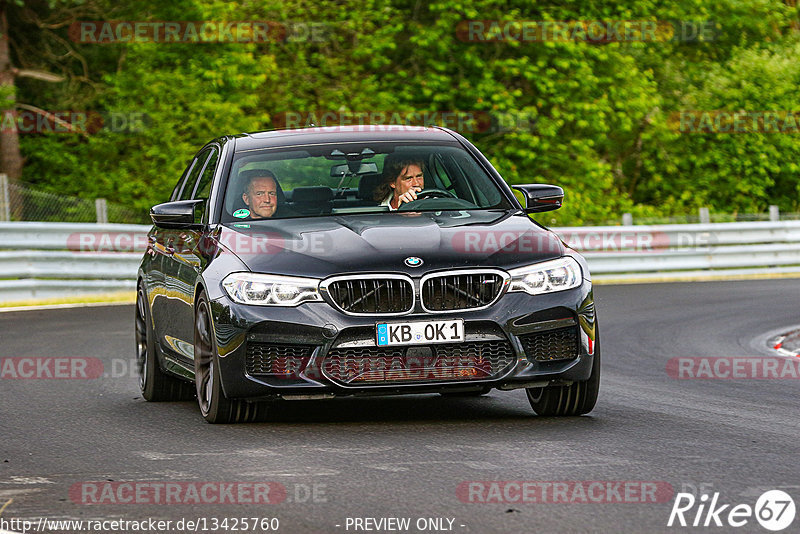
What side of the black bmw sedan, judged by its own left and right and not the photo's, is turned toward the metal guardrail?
back

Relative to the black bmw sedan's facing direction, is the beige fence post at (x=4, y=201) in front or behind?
behind

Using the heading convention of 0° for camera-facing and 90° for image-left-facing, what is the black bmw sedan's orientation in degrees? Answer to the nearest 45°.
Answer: approximately 0°
